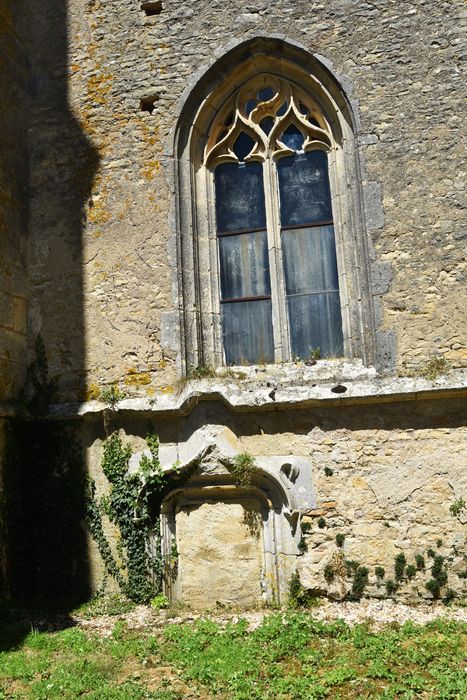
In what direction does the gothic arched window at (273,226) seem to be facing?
toward the camera

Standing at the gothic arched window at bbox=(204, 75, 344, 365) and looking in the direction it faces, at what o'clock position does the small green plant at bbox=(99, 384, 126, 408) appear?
The small green plant is roughly at 3 o'clock from the gothic arched window.
